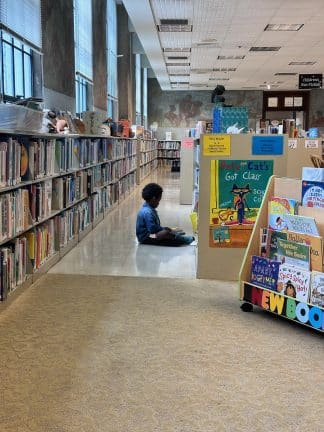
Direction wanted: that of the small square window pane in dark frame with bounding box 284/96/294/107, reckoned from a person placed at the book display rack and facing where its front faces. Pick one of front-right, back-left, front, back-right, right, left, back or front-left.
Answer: back-right

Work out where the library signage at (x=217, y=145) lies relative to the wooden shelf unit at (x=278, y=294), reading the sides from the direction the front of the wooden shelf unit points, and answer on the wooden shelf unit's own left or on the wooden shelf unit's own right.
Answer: on the wooden shelf unit's own right

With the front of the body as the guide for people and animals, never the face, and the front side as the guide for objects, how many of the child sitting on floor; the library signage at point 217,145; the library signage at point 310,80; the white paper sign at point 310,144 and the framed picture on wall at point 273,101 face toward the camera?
4

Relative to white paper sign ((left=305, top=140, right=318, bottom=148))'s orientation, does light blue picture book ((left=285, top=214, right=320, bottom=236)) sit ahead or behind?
ahead

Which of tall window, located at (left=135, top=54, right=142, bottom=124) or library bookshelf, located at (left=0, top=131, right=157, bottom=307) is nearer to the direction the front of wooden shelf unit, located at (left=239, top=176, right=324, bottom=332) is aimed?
the library bookshelf

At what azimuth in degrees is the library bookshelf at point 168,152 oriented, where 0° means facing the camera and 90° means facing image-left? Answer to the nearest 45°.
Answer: approximately 0°

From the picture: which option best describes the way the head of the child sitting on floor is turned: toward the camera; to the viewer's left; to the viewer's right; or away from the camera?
to the viewer's right

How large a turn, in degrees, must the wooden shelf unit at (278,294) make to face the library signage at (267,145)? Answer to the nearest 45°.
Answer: approximately 135° to its right

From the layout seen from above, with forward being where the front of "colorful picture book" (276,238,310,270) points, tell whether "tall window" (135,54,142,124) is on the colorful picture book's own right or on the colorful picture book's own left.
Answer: on the colorful picture book's own right
